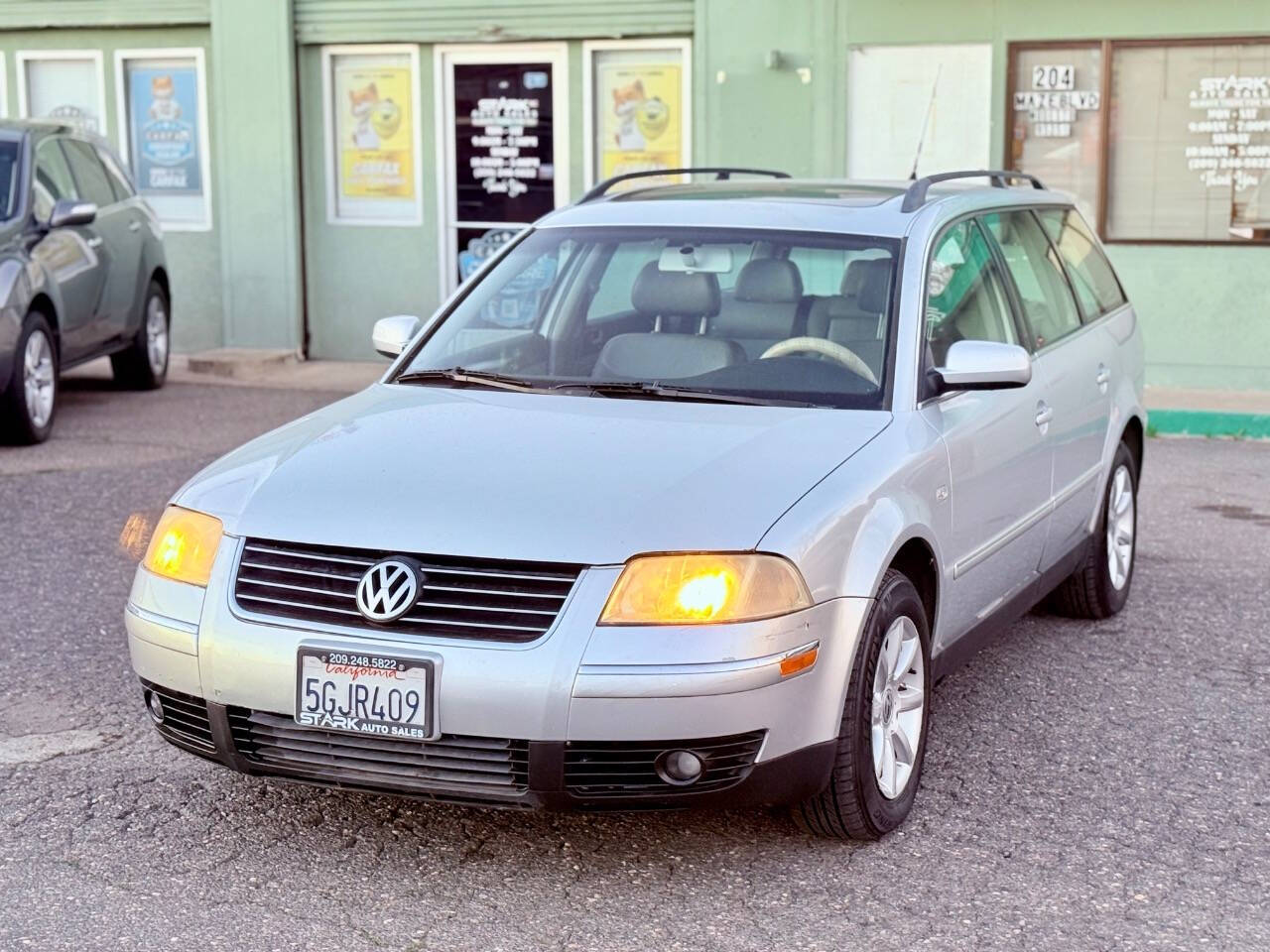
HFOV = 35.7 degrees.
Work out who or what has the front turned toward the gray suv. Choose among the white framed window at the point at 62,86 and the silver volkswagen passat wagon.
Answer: the white framed window

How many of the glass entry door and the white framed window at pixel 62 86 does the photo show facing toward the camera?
2

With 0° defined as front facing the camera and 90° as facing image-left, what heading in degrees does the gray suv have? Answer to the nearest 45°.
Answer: approximately 45°

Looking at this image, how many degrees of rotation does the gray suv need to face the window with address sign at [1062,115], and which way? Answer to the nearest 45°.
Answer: approximately 135° to its left

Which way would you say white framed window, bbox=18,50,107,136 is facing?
toward the camera

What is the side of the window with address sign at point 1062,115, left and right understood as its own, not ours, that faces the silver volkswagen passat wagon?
front

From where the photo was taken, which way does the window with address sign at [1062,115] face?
toward the camera

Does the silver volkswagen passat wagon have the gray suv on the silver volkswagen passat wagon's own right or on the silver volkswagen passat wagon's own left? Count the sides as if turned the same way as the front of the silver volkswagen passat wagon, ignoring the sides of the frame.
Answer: on the silver volkswagen passat wagon's own right

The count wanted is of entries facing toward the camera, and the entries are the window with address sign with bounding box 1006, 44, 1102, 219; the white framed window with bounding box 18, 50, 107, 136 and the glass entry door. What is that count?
3

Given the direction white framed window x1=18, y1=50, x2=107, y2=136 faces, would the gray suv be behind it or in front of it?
in front

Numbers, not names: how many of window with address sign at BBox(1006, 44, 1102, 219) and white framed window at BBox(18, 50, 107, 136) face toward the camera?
2

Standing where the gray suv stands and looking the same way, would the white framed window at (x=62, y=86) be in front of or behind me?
behind

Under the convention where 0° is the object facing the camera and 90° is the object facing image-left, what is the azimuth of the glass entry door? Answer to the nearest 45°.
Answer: approximately 0°

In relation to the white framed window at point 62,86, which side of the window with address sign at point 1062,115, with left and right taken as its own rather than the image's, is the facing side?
right
